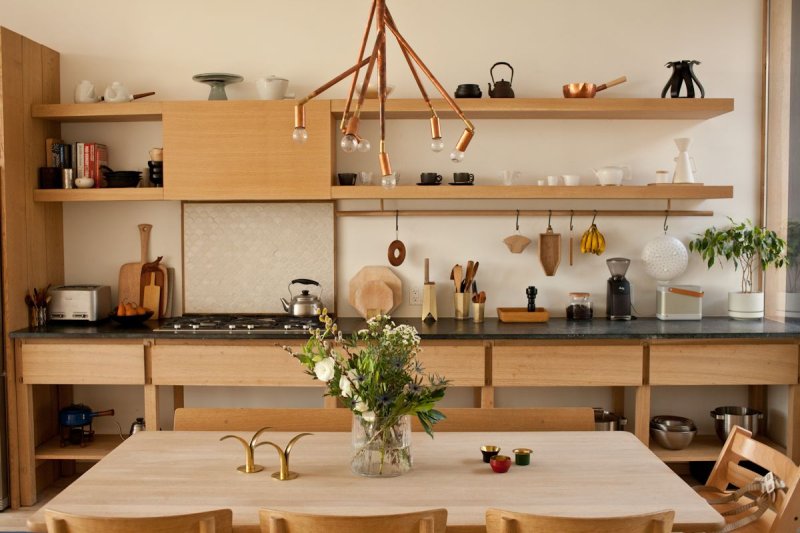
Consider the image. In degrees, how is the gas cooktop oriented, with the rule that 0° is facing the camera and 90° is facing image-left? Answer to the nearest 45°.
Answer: approximately 0°

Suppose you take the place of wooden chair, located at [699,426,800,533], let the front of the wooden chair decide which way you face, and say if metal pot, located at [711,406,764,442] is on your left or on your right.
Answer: on your right

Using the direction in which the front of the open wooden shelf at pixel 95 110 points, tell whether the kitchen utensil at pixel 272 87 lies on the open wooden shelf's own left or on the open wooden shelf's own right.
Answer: on the open wooden shelf's own left

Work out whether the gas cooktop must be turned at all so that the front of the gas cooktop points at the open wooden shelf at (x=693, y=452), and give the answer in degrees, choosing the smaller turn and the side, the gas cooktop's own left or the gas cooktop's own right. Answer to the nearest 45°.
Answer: approximately 90° to the gas cooktop's own left

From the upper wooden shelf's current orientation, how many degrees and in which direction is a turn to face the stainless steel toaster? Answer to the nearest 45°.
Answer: approximately 90° to its right

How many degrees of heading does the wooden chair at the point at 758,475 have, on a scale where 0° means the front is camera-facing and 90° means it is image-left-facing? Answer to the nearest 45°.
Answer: approximately 45°

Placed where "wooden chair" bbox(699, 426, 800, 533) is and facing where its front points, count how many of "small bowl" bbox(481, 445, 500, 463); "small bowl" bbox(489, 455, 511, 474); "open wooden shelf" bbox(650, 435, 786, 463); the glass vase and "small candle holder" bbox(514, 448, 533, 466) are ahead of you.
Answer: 4

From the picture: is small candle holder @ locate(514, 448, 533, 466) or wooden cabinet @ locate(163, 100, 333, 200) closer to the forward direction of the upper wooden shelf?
the small candle holder
